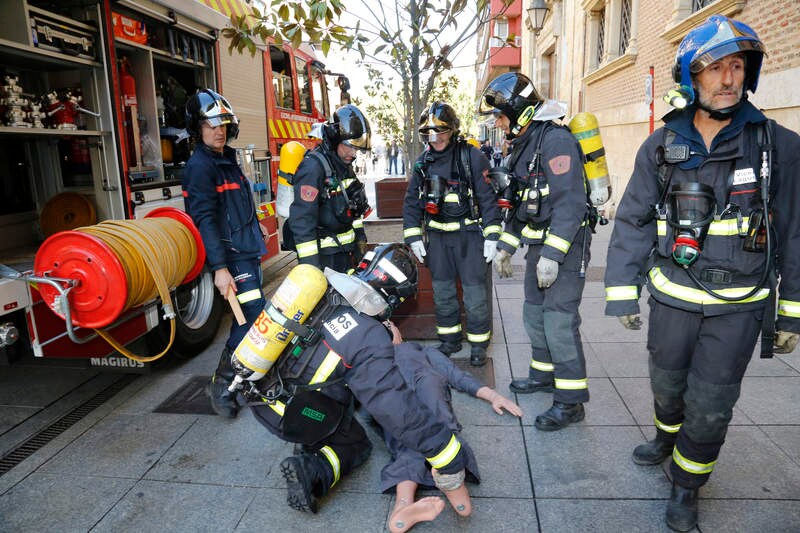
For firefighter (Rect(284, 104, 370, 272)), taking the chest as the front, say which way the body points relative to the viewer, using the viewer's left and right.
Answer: facing the viewer and to the right of the viewer

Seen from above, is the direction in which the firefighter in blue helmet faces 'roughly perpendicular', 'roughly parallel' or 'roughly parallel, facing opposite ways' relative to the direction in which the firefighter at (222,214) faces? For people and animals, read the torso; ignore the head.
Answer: roughly perpendicular

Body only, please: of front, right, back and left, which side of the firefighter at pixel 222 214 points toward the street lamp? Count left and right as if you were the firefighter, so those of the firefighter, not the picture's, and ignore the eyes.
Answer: left

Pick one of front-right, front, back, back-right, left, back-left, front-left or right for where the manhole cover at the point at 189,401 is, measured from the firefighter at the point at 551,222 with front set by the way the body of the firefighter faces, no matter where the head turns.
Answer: front-right

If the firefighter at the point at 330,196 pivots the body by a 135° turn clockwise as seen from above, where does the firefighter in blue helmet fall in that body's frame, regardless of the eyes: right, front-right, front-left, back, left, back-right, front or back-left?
back-left

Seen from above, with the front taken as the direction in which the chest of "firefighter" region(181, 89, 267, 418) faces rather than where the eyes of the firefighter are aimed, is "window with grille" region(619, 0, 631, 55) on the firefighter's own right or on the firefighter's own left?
on the firefighter's own left

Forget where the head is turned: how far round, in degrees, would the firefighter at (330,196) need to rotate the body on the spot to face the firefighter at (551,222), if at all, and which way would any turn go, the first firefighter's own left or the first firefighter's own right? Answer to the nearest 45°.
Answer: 0° — they already face them

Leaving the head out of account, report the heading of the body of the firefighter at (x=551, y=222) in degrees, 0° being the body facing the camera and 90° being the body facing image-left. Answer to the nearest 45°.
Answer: approximately 45°

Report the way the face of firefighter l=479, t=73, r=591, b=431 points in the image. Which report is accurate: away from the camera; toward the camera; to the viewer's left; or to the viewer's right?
to the viewer's left

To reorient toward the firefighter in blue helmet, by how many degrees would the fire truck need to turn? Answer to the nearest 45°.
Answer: approximately 90° to its right

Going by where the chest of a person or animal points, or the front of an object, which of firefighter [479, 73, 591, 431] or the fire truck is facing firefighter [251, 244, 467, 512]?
firefighter [479, 73, 591, 431]

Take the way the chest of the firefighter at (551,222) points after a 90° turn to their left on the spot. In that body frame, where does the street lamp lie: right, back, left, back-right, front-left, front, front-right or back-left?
back-left

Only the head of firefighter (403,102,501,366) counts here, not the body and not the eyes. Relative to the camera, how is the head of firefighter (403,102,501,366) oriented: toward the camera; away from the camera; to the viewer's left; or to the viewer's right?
toward the camera

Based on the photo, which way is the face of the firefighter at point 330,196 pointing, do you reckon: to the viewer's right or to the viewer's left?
to the viewer's right

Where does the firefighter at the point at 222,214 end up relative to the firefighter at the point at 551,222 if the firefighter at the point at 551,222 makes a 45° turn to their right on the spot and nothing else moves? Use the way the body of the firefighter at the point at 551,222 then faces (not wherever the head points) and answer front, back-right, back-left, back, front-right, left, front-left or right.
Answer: front

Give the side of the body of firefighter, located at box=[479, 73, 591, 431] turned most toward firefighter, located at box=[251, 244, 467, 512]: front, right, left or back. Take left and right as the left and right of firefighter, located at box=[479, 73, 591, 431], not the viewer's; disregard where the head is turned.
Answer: front

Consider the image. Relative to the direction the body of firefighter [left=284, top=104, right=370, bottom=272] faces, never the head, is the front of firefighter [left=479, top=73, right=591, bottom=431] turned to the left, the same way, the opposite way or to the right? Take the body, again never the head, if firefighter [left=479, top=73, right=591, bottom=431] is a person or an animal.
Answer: to the right

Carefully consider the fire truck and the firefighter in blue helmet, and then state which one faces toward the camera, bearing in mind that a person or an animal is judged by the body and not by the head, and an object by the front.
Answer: the firefighter in blue helmet

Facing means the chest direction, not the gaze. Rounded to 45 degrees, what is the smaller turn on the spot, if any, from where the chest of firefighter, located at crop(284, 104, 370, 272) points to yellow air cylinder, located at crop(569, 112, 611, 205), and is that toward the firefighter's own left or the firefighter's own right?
approximately 45° to the firefighter's own left

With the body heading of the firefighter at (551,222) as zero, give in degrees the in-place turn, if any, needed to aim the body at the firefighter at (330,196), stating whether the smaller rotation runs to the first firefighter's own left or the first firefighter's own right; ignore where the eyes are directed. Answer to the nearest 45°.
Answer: approximately 45° to the first firefighter's own right

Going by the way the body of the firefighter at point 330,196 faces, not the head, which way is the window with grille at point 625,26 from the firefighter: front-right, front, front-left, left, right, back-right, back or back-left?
left
